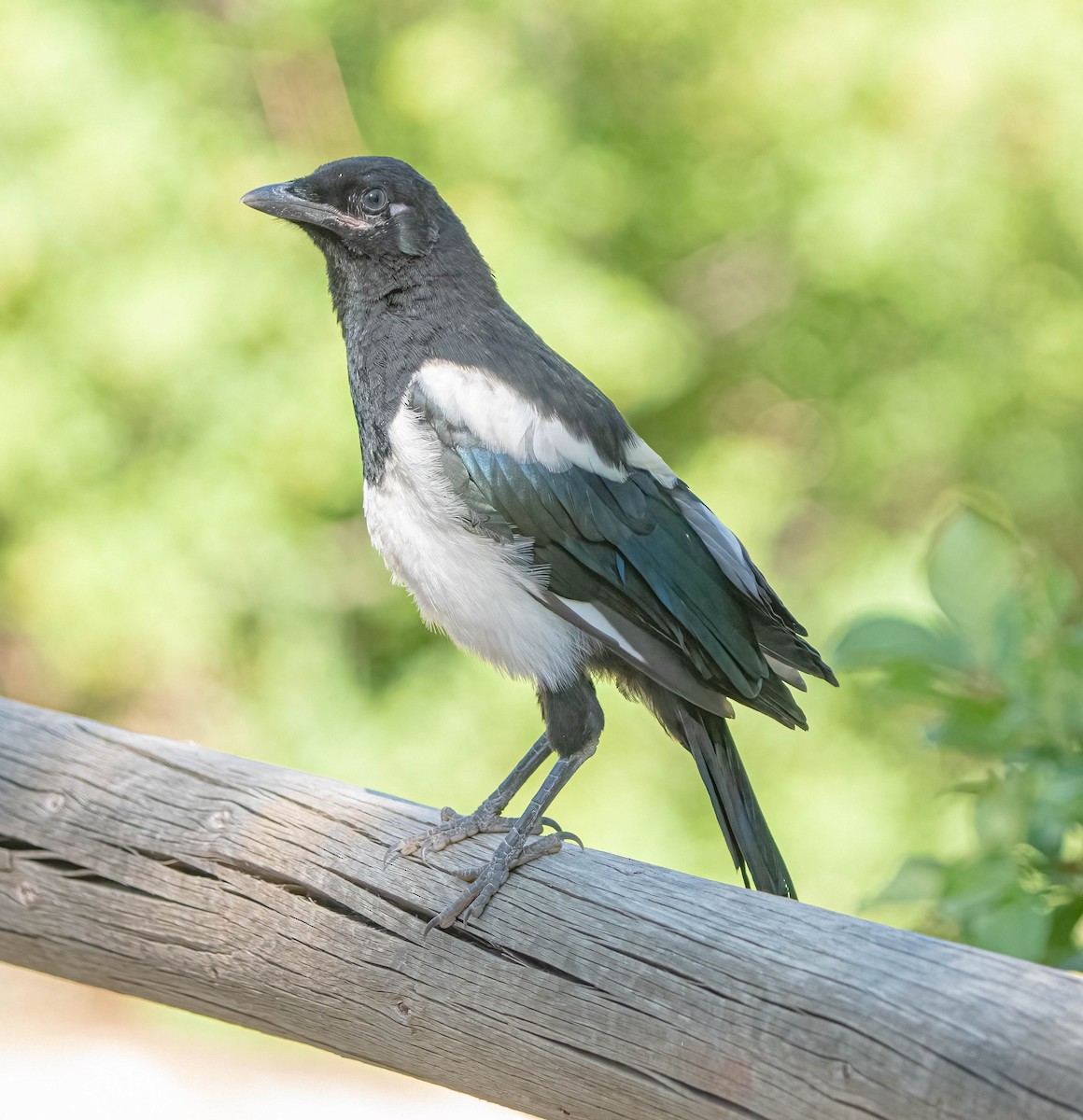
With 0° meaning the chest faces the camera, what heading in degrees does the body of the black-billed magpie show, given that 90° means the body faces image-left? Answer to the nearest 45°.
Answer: approximately 90°
